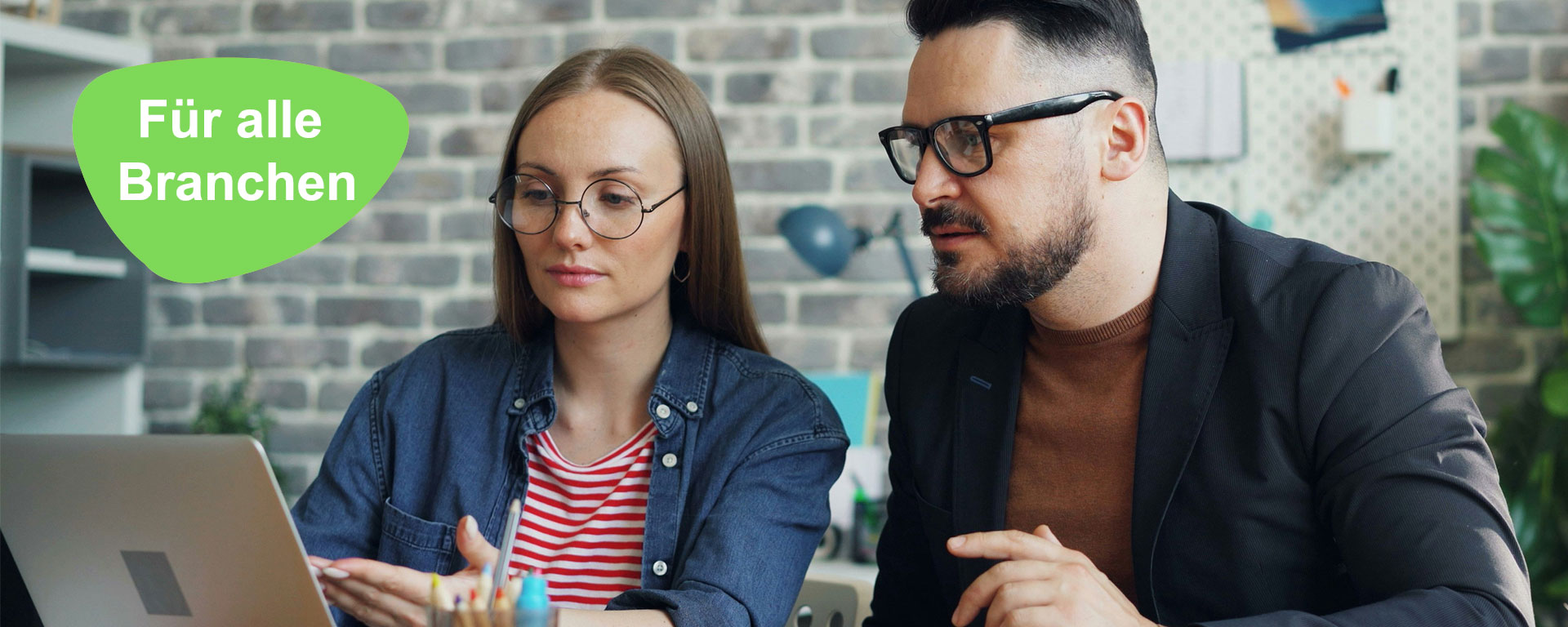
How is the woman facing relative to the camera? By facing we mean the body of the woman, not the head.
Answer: toward the camera

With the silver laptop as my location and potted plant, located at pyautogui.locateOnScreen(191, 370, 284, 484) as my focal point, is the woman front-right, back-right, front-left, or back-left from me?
front-right

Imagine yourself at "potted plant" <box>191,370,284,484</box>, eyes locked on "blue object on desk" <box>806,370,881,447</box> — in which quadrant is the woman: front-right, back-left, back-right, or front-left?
front-right

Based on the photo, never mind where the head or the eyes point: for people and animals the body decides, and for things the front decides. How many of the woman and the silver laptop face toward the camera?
1

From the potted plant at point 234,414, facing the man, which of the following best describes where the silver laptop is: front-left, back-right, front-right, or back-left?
front-right

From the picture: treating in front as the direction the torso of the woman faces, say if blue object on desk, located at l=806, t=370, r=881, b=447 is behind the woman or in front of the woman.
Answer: behind

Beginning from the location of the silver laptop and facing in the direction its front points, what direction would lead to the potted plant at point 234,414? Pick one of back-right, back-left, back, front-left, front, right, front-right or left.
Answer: front-left

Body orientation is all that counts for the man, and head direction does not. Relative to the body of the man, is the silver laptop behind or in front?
in front

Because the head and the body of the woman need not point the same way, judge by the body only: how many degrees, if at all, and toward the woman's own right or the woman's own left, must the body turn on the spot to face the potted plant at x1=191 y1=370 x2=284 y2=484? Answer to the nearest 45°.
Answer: approximately 135° to the woman's own right

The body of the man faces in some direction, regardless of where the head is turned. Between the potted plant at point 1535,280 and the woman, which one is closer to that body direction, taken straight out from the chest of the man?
the woman

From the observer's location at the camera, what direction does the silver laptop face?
facing away from the viewer and to the right of the viewer

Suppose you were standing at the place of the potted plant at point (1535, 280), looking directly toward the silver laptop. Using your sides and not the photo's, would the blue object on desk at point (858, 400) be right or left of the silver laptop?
right

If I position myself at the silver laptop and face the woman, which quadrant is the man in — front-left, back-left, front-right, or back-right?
front-right

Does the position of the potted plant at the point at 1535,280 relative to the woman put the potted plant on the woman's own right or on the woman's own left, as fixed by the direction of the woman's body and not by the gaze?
on the woman's own left

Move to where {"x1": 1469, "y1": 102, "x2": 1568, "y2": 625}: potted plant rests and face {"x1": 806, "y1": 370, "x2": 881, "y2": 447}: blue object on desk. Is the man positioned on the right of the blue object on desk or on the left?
left

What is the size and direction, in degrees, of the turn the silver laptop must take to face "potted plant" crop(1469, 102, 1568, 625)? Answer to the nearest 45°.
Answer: approximately 45° to its right

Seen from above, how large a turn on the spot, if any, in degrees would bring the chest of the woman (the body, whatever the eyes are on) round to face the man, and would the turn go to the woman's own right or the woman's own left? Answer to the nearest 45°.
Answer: approximately 45° to the woman's own left
